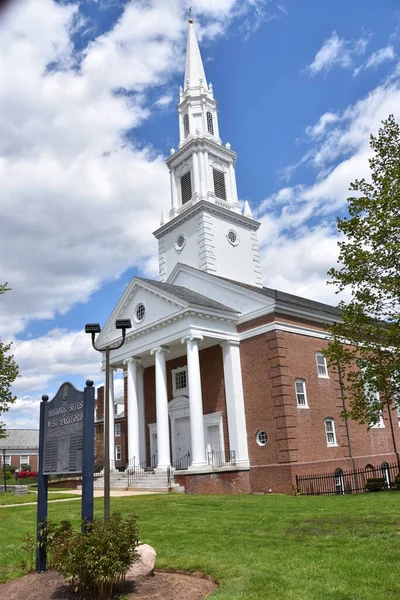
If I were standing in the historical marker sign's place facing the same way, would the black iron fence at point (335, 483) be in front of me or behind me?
behind

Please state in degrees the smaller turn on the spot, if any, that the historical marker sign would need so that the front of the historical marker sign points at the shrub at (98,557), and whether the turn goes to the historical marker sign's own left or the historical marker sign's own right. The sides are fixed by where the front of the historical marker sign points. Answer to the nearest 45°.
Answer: approximately 45° to the historical marker sign's own left

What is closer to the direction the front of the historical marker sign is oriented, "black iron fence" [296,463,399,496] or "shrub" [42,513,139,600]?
the shrub

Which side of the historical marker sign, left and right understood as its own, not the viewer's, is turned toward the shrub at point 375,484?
back

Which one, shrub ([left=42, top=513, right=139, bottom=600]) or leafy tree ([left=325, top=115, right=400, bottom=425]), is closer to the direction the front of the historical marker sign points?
the shrub

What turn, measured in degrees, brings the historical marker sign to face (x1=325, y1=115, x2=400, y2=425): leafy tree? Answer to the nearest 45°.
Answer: approximately 180°

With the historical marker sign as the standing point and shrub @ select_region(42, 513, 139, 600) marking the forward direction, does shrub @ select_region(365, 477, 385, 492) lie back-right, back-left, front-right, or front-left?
back-left

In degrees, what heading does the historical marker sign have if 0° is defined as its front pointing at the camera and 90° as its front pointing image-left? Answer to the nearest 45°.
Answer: approximately 45°

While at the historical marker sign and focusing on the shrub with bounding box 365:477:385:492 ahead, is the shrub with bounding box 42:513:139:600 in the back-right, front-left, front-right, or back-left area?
back-right
